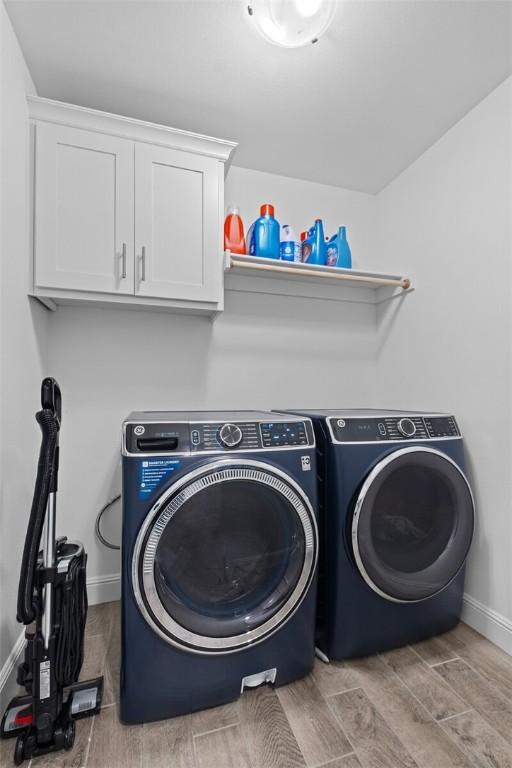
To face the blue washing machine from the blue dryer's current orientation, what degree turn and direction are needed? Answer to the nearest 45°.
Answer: approximately 90° to its right

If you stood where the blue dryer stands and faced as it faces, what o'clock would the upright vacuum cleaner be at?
The upright vacuum cleaner is roughly at 3 o'clock from the blue dryer.

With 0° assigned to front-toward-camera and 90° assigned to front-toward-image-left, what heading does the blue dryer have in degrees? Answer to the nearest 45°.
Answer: approximately 315°
